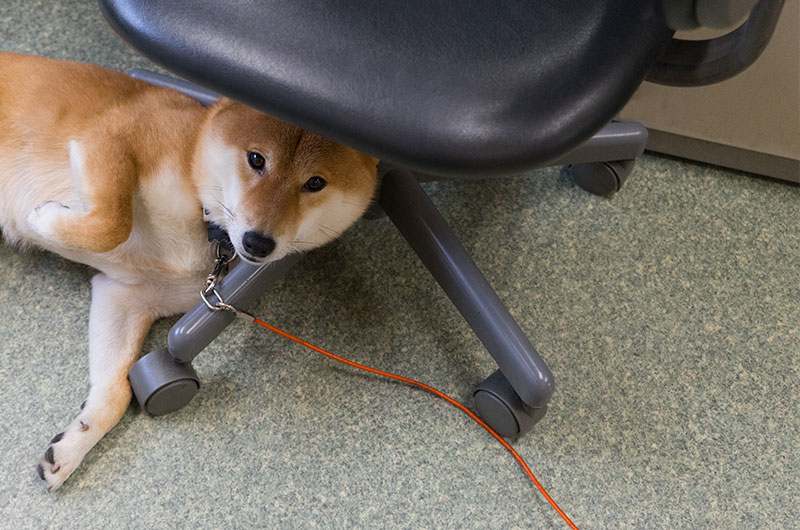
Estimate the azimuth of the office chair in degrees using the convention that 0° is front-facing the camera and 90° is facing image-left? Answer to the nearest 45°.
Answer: approximately 45°

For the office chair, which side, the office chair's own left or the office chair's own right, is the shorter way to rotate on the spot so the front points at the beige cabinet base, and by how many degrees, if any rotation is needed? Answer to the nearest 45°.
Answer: approximately 180°
